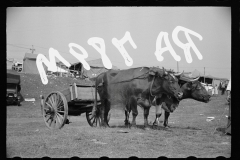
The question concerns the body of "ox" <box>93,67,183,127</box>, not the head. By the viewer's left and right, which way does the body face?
facing to the right of the viewer

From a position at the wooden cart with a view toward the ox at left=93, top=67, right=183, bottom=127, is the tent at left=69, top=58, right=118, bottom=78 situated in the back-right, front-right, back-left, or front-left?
front-left

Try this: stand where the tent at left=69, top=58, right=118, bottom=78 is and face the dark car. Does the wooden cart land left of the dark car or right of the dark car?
left

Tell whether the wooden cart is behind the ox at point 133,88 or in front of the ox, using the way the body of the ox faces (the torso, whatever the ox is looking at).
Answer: behind

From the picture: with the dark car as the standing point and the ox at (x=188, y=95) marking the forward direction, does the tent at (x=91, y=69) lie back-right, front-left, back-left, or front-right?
back-left

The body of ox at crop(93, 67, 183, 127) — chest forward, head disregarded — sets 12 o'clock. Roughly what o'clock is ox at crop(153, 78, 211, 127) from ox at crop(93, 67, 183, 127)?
ox at crop(153, 78, 211, 127) is roughly at 11 o'clock from ox at crop(93, 67, 183, 127).

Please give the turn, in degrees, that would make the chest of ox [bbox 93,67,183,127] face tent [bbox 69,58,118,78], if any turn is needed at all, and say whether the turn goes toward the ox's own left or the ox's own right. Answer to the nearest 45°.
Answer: approximately 135° to the ox's own left

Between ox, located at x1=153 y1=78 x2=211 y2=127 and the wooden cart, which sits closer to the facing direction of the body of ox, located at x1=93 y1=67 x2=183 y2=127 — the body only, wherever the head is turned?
the ox

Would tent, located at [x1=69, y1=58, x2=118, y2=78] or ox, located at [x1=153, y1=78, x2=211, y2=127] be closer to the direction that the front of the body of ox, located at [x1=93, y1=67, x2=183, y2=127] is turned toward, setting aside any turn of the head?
the ox

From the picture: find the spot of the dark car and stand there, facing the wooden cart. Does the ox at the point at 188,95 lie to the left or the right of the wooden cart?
left

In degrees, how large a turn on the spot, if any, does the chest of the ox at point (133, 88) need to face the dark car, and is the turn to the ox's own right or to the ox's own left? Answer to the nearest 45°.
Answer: approximately 180°
